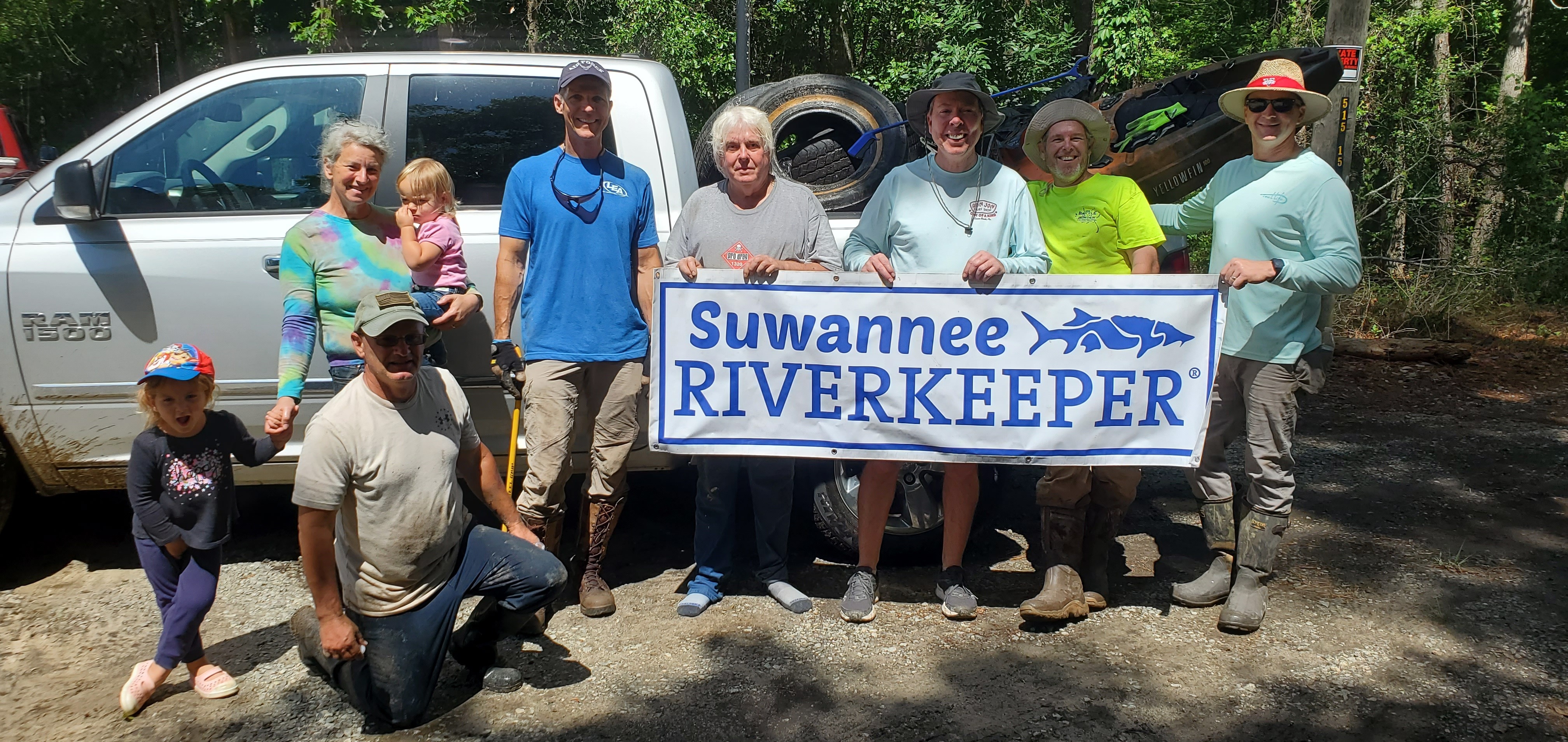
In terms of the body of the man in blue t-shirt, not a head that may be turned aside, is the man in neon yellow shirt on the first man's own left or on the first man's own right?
on the first man's own left

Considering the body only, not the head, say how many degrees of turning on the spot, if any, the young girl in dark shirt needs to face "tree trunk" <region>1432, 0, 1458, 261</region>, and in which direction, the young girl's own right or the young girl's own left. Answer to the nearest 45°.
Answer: approximately 90° to the young girl's own left

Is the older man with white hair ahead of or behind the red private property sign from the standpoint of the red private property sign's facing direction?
ahead

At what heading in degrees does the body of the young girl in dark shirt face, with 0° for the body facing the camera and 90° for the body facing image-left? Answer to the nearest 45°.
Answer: approximately 0°

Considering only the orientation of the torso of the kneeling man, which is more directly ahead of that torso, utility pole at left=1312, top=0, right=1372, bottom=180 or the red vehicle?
the utility pole

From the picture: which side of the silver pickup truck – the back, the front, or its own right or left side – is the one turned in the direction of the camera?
left

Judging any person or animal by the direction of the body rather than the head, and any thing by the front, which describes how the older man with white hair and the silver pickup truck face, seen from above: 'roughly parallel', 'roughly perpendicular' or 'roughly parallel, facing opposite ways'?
roughly perpendicular

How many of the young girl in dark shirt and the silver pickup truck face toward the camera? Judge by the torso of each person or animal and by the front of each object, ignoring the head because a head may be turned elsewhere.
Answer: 1

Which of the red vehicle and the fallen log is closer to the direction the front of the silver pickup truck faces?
the red vehicle

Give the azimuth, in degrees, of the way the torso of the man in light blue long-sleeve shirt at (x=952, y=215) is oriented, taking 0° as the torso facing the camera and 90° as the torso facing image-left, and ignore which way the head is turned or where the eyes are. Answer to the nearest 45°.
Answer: approximately 0°
